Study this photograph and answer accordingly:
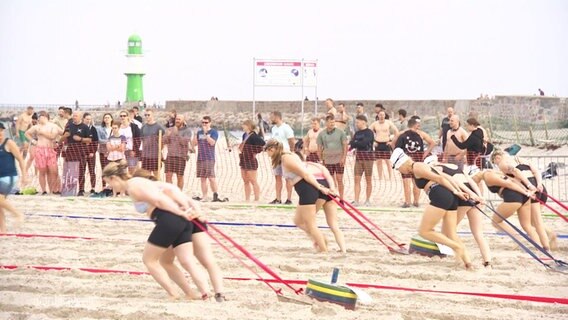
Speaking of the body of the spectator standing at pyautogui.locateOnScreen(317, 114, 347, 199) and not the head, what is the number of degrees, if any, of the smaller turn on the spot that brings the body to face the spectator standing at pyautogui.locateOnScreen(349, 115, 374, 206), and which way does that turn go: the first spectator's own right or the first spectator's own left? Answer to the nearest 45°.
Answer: approximately 135° to the first spectator's own left

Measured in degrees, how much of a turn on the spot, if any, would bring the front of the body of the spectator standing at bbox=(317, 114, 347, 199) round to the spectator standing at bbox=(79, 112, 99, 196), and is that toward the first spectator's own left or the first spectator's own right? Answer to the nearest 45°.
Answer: approximately 90° to the first spectator's own right

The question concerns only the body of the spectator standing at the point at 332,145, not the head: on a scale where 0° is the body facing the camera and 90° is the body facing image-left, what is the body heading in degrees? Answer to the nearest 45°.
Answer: approximately 0°

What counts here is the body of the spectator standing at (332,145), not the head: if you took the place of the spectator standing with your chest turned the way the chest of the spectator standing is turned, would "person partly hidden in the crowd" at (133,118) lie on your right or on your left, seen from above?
on your right

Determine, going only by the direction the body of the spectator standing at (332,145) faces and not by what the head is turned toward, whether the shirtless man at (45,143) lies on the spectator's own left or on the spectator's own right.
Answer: on the spectator's own right

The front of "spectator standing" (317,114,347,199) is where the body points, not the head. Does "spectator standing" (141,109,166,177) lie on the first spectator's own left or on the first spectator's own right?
on the first spectator's own right

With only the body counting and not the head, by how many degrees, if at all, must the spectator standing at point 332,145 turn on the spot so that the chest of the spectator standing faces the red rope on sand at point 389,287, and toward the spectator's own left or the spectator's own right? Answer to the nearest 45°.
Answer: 0° — they already face it

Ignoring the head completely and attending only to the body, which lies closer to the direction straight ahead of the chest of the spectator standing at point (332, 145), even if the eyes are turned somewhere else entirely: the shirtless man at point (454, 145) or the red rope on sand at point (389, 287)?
the red rope on sand

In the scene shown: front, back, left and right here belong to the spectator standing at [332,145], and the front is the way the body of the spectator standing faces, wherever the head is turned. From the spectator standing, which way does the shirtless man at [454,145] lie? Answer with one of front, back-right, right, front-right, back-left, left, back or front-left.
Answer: left

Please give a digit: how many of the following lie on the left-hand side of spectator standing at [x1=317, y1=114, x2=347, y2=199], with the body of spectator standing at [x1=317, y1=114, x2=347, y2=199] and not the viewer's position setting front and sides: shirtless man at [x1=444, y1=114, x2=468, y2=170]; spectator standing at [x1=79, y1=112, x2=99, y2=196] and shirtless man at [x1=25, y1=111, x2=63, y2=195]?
1
